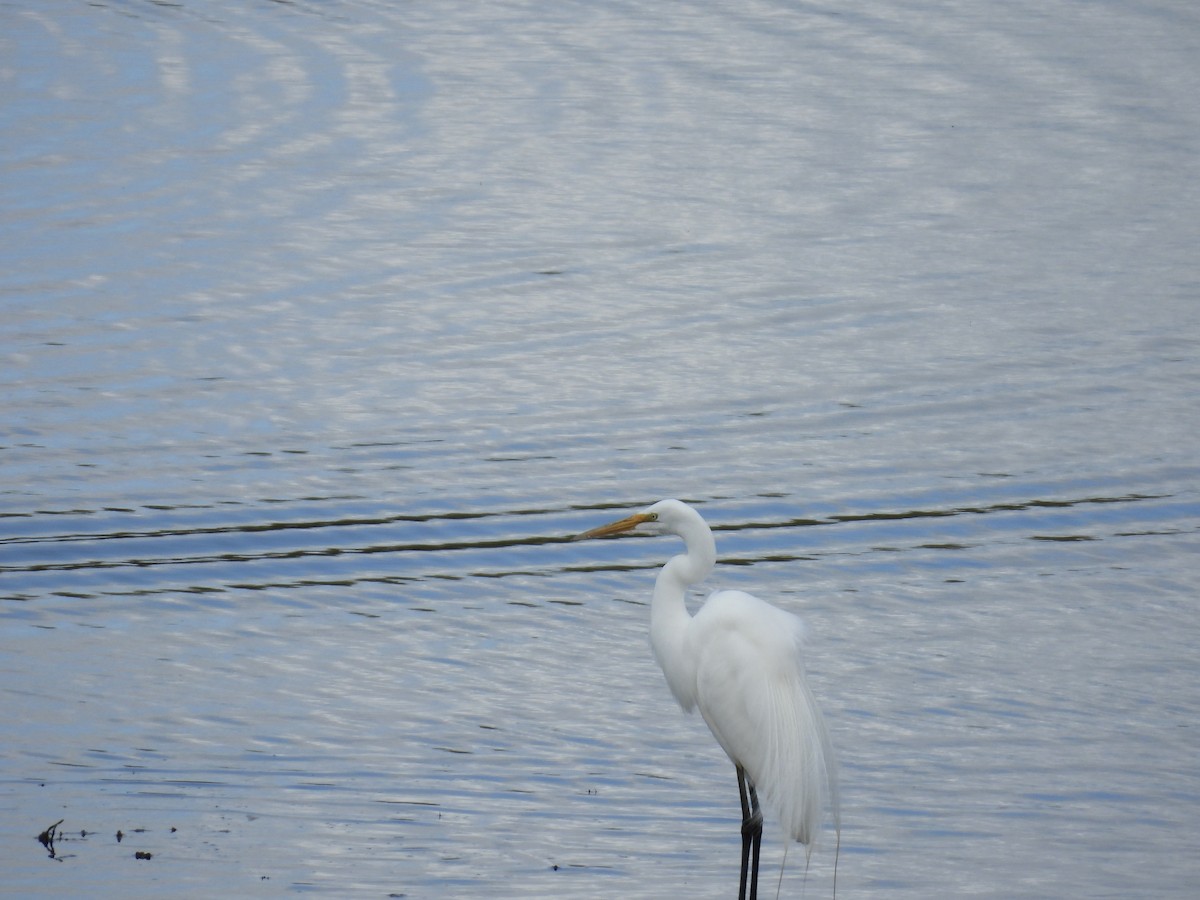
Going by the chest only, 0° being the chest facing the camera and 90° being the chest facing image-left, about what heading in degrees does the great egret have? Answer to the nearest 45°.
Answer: approximately 90°
